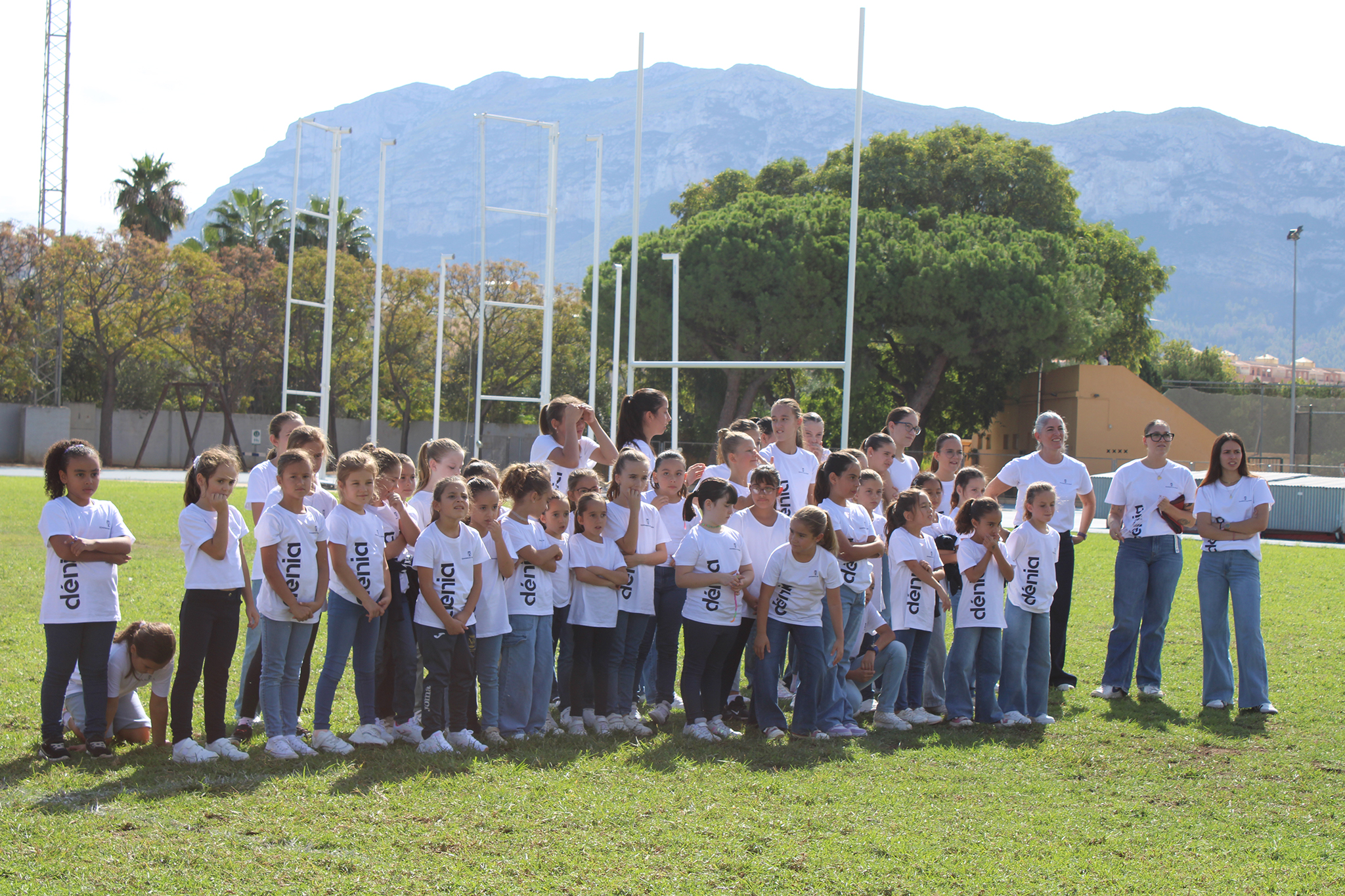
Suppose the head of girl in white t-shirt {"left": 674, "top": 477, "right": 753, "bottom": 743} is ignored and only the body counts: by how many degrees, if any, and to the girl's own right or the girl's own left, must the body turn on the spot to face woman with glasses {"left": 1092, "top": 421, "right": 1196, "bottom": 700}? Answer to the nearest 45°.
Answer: approximately 90° to the girl's own left

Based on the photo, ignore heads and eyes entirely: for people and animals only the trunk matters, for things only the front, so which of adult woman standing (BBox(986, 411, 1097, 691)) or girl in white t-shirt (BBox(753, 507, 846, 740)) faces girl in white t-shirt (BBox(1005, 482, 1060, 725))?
the adult woman standing

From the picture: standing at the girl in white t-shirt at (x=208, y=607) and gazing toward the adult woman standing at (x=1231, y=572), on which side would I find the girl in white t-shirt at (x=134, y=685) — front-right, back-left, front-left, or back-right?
back-left

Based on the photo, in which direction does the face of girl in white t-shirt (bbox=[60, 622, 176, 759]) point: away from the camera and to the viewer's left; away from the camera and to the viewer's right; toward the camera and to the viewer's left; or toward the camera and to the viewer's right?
toward the camera and to the viewer's right

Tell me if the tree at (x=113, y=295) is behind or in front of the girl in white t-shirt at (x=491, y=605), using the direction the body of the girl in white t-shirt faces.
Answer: behind

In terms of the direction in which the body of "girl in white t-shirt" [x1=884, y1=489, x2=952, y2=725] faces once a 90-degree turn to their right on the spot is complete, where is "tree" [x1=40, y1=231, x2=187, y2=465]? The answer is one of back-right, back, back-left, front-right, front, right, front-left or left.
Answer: right

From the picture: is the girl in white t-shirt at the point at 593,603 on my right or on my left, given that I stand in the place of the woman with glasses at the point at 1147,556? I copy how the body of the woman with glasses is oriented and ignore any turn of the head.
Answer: on my right

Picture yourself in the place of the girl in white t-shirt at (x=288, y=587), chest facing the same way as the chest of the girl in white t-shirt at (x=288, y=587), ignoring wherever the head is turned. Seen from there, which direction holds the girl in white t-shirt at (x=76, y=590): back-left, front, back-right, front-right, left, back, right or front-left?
back-right

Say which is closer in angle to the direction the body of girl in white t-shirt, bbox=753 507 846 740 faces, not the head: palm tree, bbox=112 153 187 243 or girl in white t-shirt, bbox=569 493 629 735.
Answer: the girl in white t-shirt

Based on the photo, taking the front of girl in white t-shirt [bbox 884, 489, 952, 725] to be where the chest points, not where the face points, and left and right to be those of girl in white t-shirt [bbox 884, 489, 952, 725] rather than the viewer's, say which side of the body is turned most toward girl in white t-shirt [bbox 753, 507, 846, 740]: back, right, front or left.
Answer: right

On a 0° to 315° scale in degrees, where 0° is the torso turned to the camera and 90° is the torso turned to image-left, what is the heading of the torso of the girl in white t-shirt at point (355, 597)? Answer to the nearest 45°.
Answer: approximately 315°
